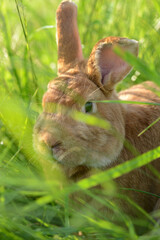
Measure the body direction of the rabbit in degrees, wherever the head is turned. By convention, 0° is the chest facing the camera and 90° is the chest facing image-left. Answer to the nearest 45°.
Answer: approximately 45°
